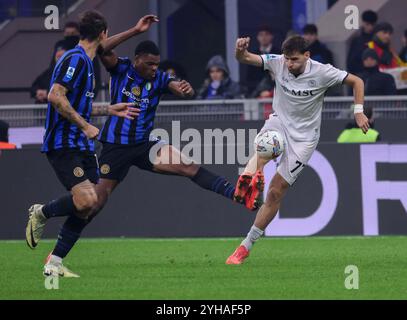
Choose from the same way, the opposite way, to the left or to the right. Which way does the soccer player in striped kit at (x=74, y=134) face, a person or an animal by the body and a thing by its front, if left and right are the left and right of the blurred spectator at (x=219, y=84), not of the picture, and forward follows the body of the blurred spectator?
to the left

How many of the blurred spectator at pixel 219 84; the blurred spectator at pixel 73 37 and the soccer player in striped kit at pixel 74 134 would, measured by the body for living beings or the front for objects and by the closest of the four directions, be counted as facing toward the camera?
2

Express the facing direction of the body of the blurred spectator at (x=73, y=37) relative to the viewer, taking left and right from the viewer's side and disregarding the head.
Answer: facing the viewer

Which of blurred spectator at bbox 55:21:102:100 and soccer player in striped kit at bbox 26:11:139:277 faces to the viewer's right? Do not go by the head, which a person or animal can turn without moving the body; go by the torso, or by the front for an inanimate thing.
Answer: the soccer player in striped kit

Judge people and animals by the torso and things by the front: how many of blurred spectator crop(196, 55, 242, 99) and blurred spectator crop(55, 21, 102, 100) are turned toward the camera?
2

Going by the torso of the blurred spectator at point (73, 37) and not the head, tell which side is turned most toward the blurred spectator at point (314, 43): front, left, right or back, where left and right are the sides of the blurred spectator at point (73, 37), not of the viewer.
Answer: left

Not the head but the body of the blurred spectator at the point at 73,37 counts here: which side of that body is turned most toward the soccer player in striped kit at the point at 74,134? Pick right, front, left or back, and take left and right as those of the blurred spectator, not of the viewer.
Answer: front

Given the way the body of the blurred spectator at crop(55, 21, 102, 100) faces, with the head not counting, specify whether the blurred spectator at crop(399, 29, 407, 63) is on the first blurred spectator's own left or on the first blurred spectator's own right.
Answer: on the first blurred spectator's own left

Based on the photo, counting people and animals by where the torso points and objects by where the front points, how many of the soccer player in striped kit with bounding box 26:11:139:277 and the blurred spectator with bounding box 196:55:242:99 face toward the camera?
1

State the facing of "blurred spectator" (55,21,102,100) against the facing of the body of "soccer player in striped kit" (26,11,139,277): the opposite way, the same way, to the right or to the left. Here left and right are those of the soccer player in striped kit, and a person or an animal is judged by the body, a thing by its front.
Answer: to the right

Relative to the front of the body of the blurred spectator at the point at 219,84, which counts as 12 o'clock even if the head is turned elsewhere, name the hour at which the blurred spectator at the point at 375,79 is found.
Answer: the blurred spectator at the point at 375,79 is roughly at 9 o'clock from the blurred spectator at the point at 219,84.

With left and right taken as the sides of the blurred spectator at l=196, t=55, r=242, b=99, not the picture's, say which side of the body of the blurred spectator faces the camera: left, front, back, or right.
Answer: front

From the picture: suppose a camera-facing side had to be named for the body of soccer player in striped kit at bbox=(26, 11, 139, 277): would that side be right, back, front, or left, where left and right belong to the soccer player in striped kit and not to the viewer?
right

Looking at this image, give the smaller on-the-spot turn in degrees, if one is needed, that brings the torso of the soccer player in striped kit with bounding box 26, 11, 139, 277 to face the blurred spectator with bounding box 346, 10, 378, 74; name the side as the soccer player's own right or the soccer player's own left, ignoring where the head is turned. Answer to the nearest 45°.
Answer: approximately 45° to the soccer player's own left

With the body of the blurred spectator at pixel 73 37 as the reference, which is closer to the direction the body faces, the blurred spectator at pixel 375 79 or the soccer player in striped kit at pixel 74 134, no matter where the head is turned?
the soccer player in striped kit
